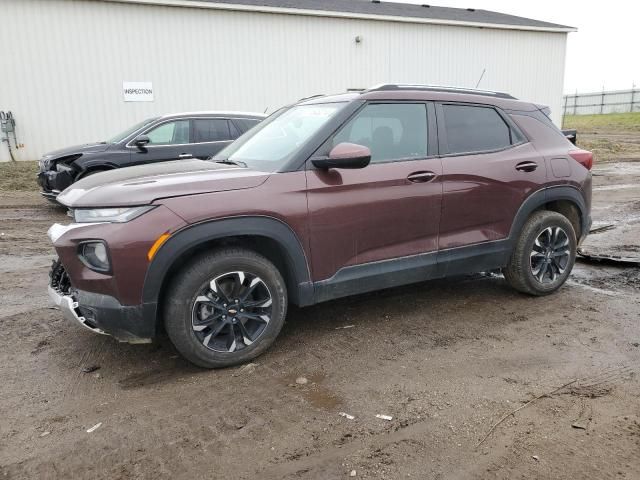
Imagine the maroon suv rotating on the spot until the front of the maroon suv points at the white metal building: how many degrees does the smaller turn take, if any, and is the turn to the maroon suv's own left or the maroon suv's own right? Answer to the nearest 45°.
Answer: approximately 135° to the maroon suv's own right

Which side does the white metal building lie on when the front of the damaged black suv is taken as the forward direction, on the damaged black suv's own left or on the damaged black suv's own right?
on the damaged black suv's own right

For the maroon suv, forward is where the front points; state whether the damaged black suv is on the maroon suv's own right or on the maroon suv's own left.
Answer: on the maroon suv's own right

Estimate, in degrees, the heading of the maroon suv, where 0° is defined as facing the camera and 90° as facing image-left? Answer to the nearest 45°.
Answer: approximately 45°

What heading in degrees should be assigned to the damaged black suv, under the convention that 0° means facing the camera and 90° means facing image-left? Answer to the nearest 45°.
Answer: approximately 90°

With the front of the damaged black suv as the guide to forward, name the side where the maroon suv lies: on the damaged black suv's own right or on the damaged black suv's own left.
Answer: on the damaged black suv's own left

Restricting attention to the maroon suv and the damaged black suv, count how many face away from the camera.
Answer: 0
